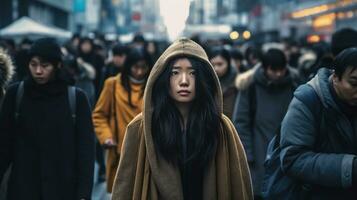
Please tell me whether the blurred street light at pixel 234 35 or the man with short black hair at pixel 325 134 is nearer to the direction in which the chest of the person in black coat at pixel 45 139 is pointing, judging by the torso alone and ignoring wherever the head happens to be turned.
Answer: the man with short black hair

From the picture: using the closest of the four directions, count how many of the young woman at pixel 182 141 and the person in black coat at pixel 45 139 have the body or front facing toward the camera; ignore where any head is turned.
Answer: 2

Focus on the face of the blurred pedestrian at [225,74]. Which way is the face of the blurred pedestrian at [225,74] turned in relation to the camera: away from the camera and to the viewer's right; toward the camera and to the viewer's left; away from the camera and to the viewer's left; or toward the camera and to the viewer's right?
toward the camera and to the viewer's left

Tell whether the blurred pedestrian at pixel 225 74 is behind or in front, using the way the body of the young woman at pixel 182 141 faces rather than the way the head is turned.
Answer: behind

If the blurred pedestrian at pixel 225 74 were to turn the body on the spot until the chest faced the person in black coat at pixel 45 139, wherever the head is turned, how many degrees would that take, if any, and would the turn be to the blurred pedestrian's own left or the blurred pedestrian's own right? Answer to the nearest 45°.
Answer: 0° — they already face them

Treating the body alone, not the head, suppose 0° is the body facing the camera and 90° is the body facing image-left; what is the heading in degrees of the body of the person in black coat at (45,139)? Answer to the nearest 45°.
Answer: approximately 0°

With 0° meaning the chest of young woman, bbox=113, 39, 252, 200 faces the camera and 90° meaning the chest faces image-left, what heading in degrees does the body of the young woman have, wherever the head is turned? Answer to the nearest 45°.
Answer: approximately 0°

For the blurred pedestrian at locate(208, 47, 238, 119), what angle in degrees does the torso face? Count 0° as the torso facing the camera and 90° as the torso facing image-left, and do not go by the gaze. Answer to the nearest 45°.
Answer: approximately 45°
